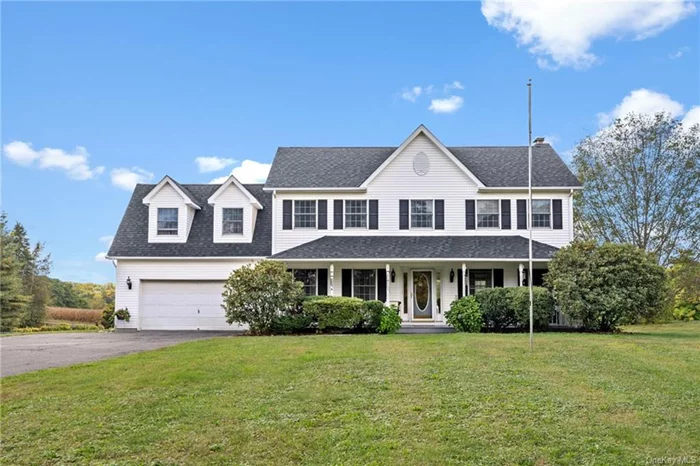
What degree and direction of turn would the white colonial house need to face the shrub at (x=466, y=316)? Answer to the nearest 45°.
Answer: approximately 45° to its left

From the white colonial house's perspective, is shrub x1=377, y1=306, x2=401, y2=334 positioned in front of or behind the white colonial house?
in front

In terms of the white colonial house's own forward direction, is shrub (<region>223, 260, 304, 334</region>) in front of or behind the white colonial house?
in front

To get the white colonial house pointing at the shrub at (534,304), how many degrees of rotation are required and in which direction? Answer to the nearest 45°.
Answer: approximately 45° to its left

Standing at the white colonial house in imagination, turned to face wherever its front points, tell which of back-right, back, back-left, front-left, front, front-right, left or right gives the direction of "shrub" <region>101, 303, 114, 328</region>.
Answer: right

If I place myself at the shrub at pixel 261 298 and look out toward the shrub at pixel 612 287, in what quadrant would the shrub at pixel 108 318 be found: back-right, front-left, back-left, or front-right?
back-left

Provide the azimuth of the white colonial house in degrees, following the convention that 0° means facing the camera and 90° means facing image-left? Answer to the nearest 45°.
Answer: approximately 0°
